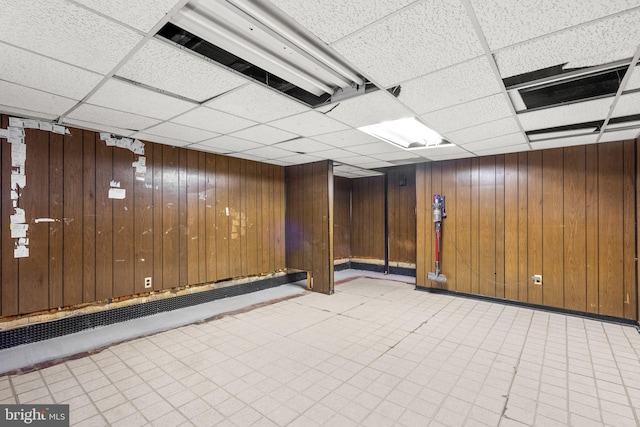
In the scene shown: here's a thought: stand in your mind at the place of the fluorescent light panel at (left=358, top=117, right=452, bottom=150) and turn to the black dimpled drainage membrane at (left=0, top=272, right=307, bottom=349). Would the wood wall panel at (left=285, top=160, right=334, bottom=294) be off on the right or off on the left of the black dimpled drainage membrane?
right

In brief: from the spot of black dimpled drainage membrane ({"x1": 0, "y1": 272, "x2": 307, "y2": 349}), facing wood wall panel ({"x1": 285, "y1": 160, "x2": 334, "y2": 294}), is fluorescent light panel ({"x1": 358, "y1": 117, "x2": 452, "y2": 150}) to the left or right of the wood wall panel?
right

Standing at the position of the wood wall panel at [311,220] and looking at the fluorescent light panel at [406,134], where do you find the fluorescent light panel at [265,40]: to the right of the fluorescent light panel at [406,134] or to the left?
right

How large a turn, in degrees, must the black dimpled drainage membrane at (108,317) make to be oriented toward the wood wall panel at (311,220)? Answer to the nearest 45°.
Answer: approximately 45° to its left

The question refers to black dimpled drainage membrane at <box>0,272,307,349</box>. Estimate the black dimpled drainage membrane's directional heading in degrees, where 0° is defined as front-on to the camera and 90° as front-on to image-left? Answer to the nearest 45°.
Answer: approximately 315°
